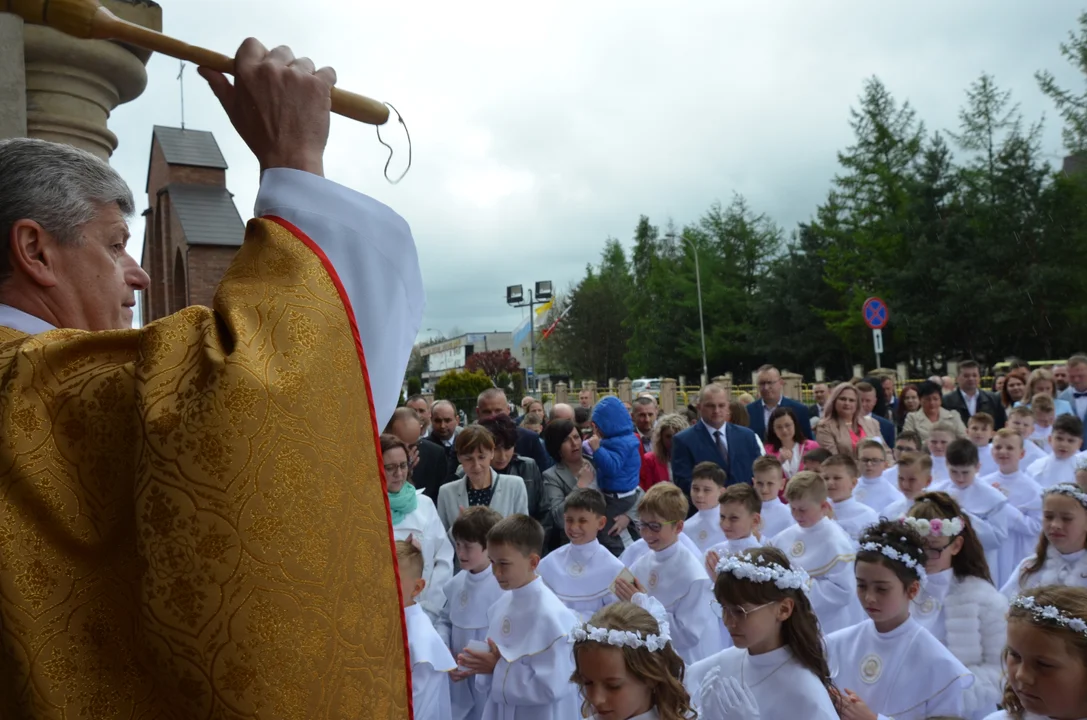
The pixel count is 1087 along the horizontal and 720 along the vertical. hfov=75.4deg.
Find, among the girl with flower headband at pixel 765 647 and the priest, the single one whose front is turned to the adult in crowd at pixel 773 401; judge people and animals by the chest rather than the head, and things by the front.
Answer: the priest

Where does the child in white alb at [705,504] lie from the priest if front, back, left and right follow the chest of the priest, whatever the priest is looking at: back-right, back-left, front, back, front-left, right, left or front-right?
front

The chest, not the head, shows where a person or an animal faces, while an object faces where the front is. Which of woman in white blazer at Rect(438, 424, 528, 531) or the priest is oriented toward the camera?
the woman in white blazer

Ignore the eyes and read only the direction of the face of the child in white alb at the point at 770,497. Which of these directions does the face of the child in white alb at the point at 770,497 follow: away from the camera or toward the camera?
toward the camera

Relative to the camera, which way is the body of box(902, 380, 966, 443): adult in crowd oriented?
toward the camera

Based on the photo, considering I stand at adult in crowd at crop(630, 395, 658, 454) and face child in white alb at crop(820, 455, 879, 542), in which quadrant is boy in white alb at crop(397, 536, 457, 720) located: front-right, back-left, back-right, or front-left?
front-right

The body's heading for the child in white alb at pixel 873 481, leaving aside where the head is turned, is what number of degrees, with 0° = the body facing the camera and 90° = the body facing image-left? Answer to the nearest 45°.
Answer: approximately 45°

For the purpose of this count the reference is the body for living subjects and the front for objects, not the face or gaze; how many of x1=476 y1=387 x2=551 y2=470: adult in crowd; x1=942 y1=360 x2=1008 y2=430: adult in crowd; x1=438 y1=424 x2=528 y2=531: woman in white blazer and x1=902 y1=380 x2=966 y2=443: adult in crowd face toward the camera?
4

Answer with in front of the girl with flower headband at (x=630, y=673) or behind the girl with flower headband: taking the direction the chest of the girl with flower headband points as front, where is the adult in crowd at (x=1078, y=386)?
behind

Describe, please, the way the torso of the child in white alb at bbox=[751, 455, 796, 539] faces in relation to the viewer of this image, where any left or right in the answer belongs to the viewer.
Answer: facing the viewer and to the left of the viewer

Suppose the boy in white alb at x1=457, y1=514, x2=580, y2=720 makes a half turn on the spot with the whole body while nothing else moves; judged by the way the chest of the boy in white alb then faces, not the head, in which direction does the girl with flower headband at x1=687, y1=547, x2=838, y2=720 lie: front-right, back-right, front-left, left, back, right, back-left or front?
right

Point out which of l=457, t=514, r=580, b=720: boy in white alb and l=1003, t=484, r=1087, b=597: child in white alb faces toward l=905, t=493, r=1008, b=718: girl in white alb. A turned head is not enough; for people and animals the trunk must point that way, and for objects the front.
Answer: the child in white alb

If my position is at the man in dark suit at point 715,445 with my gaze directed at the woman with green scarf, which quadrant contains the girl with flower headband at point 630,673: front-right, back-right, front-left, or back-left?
front-left

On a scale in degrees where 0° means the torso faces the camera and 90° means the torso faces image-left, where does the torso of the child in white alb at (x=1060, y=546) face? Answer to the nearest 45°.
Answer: approximately 45°

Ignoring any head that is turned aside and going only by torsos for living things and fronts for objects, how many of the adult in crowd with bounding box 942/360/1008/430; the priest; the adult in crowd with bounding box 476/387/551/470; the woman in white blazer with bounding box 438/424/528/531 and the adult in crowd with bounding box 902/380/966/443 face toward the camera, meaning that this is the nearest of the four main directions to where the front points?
4

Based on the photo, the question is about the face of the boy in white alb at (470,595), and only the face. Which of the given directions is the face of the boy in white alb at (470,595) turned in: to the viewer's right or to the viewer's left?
to the viewer's left

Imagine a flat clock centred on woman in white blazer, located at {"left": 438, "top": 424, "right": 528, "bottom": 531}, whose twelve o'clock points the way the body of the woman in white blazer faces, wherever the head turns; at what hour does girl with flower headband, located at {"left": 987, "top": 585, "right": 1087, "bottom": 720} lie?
The girl with flower headband is roughly at 11 o'clock from the woman in white blazer.

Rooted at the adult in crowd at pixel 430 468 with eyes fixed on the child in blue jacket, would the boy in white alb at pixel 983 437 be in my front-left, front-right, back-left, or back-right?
front-left

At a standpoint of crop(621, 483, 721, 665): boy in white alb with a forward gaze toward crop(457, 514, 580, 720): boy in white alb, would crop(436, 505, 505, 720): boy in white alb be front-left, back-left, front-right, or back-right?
front-right

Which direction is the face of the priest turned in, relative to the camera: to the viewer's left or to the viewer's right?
to the viewer's right
